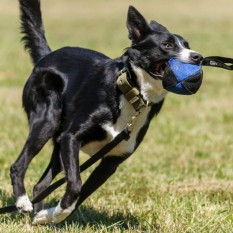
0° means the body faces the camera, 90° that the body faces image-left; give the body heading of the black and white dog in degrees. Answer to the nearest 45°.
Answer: approximately 270°
